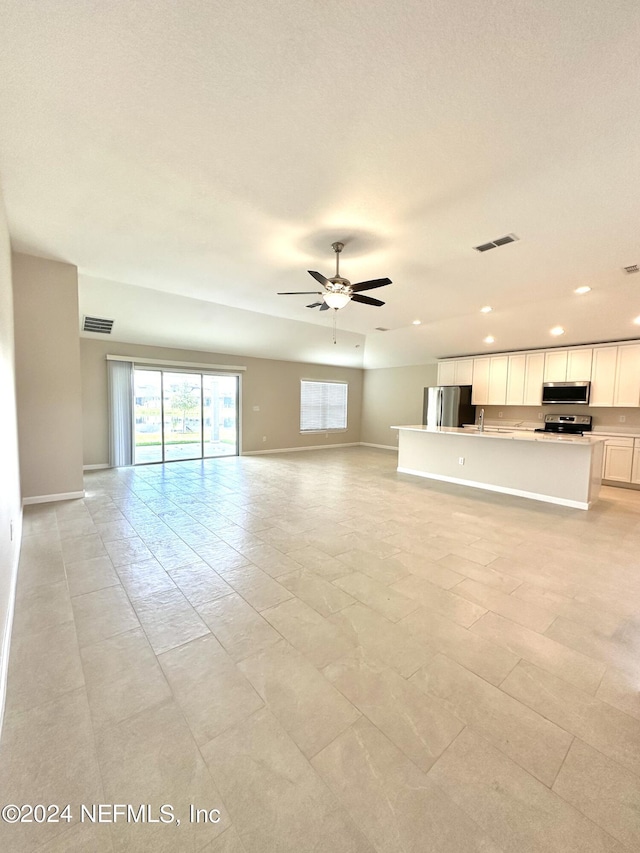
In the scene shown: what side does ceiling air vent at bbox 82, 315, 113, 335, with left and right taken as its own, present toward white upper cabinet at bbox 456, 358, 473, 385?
left

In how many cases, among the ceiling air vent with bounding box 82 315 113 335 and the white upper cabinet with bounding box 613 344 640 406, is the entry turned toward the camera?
2

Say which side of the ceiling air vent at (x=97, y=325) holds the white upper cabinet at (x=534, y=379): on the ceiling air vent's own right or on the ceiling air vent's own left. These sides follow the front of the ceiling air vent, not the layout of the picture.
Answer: on the ceiling air vent's own left

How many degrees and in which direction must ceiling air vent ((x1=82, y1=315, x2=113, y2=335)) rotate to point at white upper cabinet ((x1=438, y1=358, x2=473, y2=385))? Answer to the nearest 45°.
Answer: approximately 90° to its left

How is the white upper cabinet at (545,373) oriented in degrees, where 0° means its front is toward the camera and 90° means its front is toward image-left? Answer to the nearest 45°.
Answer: approximately 45°

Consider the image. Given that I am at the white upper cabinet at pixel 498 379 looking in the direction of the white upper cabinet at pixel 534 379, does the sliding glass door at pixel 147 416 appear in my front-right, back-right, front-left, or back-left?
back-right

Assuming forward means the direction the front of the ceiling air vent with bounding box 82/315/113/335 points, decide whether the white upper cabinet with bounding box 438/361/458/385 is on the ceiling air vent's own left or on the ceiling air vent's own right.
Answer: on the ceiling air vent's own left

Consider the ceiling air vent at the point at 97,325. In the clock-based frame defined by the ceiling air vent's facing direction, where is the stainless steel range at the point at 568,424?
The stainless steel range is roughly at 10 o'clock from the ceiling air vent.
